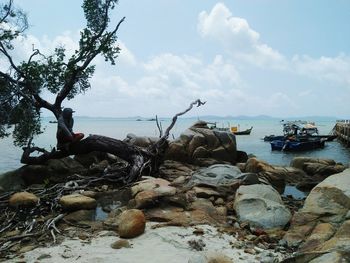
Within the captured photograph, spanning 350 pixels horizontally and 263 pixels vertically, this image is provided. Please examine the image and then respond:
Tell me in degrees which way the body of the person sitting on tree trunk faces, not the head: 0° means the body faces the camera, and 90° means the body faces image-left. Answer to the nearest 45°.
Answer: approximately 270°

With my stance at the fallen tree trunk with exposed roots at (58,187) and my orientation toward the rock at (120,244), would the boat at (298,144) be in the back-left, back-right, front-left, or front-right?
back-left

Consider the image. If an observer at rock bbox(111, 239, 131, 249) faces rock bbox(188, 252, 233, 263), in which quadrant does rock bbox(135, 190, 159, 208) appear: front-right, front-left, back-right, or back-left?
back-left

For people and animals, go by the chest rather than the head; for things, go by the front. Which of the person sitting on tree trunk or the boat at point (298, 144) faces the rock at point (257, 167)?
the person sitting on tree trunk
